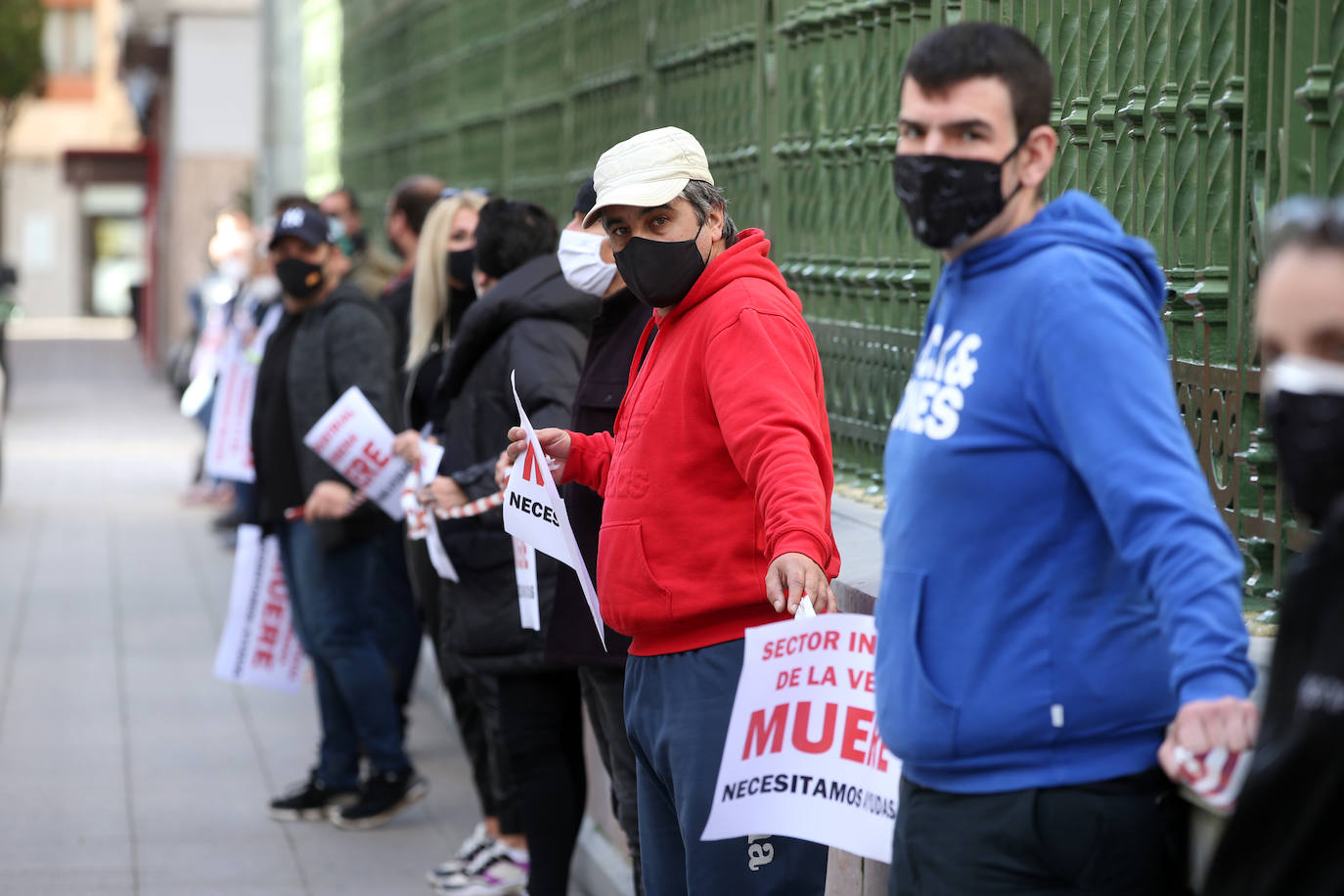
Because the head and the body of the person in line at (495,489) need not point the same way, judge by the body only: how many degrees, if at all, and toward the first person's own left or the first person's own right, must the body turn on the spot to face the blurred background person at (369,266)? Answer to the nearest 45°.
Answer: approximately 90° to the first person's own right

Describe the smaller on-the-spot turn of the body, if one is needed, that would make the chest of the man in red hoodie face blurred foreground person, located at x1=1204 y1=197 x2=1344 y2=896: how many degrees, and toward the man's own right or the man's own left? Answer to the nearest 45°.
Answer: approximately 45° to the man's own left

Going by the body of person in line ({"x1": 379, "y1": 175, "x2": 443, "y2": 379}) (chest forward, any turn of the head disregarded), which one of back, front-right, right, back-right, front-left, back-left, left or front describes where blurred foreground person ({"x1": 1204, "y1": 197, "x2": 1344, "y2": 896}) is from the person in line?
left

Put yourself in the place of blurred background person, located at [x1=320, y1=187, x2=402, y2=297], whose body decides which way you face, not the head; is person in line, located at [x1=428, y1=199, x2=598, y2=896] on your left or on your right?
on your left

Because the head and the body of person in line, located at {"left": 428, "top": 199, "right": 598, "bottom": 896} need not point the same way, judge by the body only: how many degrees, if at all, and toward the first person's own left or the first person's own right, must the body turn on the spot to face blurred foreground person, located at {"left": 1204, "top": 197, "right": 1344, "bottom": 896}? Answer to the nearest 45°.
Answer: approximately 90° to the first person's own left

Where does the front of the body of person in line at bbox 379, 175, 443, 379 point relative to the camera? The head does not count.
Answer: to the viewer's left

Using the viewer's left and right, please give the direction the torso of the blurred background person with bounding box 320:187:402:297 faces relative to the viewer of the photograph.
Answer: facing to the left of the viewer

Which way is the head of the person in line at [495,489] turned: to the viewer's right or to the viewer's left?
to the viewer's left

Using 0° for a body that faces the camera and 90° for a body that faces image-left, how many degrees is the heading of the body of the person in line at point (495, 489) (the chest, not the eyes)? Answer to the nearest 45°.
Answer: approximately 90°

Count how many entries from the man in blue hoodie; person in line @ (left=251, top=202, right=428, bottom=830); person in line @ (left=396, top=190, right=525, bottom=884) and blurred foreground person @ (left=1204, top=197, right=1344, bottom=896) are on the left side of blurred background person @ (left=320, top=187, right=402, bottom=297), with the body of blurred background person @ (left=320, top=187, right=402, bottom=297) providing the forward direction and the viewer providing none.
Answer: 4

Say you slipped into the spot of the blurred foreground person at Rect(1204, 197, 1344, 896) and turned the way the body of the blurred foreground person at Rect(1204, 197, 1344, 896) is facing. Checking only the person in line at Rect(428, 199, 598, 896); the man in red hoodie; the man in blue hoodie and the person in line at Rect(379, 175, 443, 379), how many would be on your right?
4

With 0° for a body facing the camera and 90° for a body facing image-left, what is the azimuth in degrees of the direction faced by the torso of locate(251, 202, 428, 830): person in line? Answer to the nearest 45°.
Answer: approximately 45°

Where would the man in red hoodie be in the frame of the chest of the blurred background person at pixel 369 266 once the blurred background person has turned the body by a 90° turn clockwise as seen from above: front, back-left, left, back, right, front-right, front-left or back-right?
back

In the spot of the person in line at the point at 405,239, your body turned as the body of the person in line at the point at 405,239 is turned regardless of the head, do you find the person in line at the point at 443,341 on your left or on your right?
on your left
